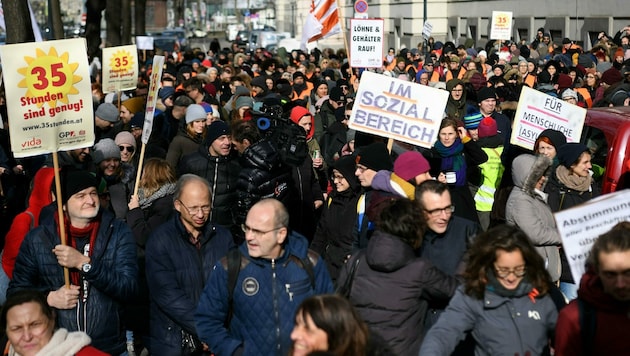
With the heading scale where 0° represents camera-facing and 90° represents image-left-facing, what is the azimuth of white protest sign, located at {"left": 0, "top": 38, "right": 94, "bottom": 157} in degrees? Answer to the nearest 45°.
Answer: approximately 0°

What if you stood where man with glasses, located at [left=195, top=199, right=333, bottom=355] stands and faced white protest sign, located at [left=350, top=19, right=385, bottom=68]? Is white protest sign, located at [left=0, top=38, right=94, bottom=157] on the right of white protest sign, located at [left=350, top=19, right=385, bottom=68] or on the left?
left

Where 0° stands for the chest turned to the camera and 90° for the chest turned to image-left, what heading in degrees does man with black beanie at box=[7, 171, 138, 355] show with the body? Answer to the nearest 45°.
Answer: approximately 0°

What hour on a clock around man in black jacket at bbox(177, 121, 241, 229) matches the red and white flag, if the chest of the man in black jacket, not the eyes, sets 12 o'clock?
The red and white flag is roughly at 6 o'clock from the man in black jacket.

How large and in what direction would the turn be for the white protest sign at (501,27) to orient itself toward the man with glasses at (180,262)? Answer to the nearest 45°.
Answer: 0° — it already faces them

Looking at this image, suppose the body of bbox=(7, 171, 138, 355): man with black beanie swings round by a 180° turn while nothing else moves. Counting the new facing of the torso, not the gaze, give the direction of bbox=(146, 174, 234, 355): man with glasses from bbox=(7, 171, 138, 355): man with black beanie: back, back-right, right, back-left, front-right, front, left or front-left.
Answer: right

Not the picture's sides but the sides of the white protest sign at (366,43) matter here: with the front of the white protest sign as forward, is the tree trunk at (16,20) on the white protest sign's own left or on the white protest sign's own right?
on the white protest sign's own right
